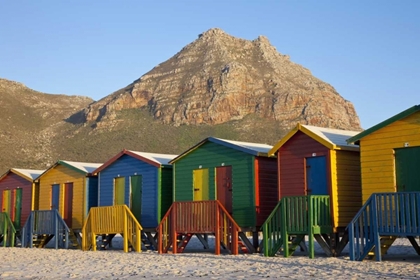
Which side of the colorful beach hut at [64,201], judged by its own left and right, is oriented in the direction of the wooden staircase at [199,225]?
left

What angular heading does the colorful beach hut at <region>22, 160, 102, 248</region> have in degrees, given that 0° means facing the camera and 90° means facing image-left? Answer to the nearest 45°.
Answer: approximately 45°

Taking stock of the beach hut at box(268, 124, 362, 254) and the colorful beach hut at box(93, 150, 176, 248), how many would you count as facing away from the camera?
0

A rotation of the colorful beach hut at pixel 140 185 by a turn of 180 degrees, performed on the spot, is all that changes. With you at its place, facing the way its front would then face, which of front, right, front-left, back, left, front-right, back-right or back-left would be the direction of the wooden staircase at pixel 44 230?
left

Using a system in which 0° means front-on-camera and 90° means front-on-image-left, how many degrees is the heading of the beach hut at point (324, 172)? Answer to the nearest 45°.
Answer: approximately 45°

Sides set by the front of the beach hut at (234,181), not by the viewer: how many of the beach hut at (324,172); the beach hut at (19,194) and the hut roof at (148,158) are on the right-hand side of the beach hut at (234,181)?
2

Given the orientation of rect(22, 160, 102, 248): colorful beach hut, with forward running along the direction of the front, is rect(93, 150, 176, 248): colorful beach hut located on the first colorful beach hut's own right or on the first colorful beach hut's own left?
on the first colorful beach hut's own left

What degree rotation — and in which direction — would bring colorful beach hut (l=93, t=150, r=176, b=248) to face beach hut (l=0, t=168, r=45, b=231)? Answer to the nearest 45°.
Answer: approximately 90° to its right

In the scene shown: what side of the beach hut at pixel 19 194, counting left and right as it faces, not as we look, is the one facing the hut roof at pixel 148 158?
left

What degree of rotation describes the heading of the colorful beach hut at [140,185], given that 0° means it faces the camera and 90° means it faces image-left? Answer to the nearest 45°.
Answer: approximately 45°

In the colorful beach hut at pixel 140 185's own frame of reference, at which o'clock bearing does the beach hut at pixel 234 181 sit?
The beach hut is roughly at 9 o'clock from the colorful beach hut.
